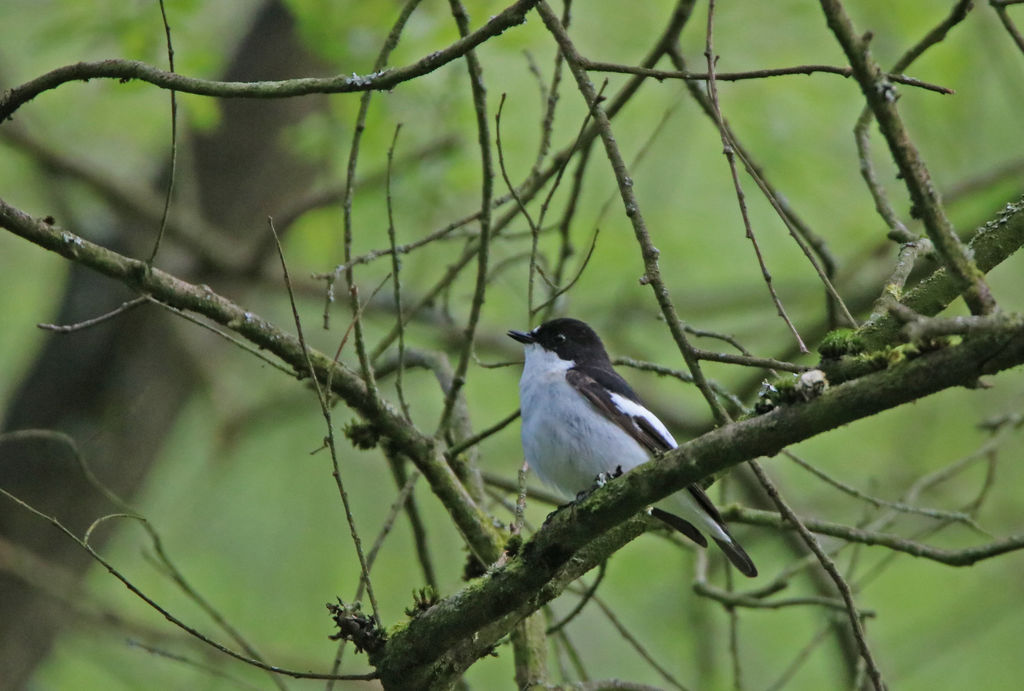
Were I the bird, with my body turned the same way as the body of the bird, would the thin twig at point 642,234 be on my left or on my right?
on my left

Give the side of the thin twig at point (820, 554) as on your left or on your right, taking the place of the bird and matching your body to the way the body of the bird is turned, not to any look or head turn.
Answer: on your left

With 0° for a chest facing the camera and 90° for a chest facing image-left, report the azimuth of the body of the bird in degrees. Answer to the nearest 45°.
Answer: approximately 45°
